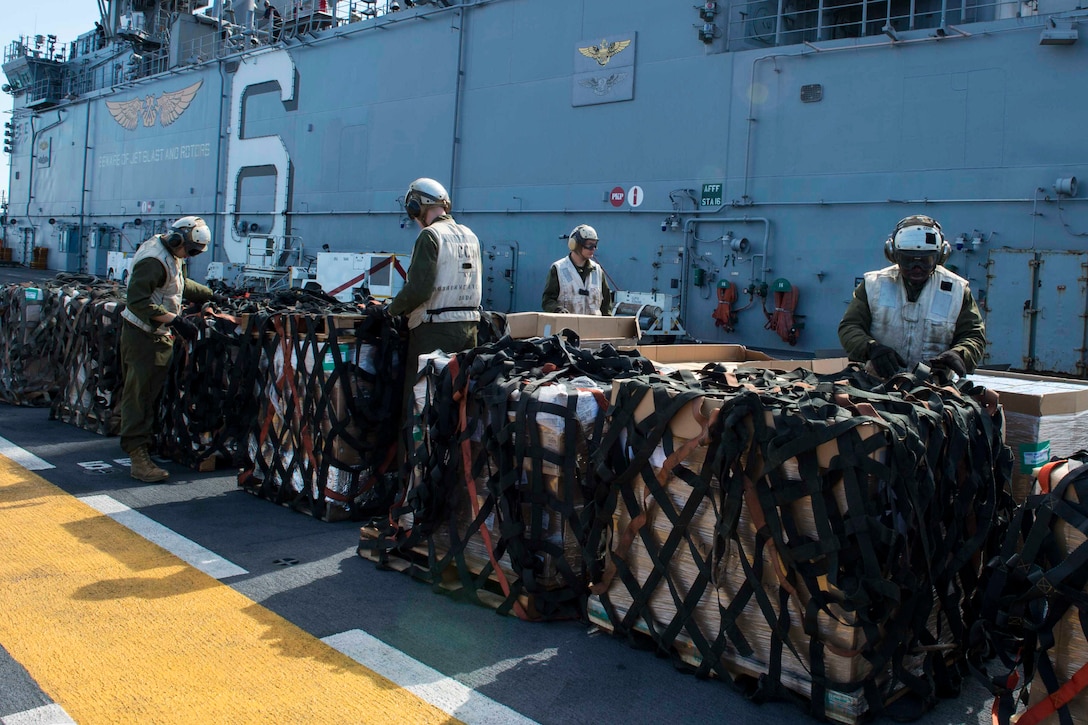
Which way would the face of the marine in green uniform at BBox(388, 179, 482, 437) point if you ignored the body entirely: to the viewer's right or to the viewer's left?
to the viewer's left

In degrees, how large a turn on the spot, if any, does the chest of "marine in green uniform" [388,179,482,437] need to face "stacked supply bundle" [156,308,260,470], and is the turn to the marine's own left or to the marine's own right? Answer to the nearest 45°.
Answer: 0° — they already face it

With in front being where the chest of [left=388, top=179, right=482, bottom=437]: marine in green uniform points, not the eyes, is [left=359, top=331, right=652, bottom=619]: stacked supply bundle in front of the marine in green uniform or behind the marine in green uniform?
behind

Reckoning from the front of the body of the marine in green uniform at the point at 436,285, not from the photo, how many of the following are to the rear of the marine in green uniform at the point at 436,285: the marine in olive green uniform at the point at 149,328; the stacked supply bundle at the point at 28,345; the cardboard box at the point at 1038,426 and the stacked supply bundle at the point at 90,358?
1

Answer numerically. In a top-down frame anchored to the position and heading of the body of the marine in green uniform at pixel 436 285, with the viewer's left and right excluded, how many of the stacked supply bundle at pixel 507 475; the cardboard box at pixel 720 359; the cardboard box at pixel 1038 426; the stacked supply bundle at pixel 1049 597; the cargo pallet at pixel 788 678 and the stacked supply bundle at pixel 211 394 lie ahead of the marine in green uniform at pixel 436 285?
1

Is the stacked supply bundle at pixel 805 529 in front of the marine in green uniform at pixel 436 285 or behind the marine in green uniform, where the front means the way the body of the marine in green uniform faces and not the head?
behind

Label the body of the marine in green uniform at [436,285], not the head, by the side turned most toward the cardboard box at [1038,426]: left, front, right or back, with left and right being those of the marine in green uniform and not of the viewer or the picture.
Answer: back

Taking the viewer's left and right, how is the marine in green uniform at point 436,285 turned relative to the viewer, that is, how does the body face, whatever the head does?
facing away from the viewer and to the left of the viewer

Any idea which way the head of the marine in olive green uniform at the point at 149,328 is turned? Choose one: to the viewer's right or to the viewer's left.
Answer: to the viewer's right

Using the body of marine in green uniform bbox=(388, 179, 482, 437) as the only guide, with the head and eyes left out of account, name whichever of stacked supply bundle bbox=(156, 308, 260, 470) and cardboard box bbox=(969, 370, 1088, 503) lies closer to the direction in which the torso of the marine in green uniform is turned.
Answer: the stacked supply bundle

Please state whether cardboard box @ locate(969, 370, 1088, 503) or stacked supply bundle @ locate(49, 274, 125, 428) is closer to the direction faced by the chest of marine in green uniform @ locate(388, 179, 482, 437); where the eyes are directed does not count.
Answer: the stacked supply bundle
